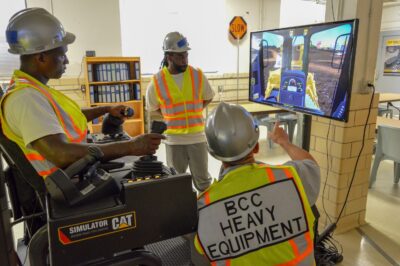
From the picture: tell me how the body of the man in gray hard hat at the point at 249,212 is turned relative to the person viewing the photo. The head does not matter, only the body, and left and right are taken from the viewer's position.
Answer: facing away from the viewer

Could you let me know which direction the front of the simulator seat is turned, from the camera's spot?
facing to the right of the viewer

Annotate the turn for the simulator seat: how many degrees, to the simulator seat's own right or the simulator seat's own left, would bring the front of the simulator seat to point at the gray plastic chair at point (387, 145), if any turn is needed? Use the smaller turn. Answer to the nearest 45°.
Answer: approximately 45° to the simulator seat's own left

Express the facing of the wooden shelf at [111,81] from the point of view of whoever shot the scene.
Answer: facing the viewer

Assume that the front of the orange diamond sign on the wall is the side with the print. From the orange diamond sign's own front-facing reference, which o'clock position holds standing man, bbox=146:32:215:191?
The standing man is roughly at 12 o'clock from the orange diamond sign on the wall.

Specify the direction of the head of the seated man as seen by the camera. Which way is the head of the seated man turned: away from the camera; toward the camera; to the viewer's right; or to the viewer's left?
to the viewer's right

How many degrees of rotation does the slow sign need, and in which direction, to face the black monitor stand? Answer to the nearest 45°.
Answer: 0° — it already faces it

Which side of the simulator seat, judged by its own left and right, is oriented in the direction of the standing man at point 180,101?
left

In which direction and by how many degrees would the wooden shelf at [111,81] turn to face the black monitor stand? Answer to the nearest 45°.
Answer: approximately 45° to its left

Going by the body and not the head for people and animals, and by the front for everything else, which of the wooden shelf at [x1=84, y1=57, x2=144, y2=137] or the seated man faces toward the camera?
the wooden shelf

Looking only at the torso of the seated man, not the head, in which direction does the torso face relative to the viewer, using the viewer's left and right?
facing to the right of the viewer

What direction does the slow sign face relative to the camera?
toward the camera

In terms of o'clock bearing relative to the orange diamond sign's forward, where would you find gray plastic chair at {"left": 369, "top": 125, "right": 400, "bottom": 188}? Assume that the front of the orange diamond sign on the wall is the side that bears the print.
The gray plastic chair is roughly at 11 o'clock from the orange diamond sign on the wall.

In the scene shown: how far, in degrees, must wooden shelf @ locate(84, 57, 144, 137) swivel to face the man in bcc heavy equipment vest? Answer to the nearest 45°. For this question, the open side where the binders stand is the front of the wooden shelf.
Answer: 0° — it already faces them

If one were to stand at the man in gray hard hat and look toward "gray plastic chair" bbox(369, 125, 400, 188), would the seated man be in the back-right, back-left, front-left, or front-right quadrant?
back-left

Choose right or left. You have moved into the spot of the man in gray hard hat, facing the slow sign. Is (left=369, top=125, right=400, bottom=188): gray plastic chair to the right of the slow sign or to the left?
right
